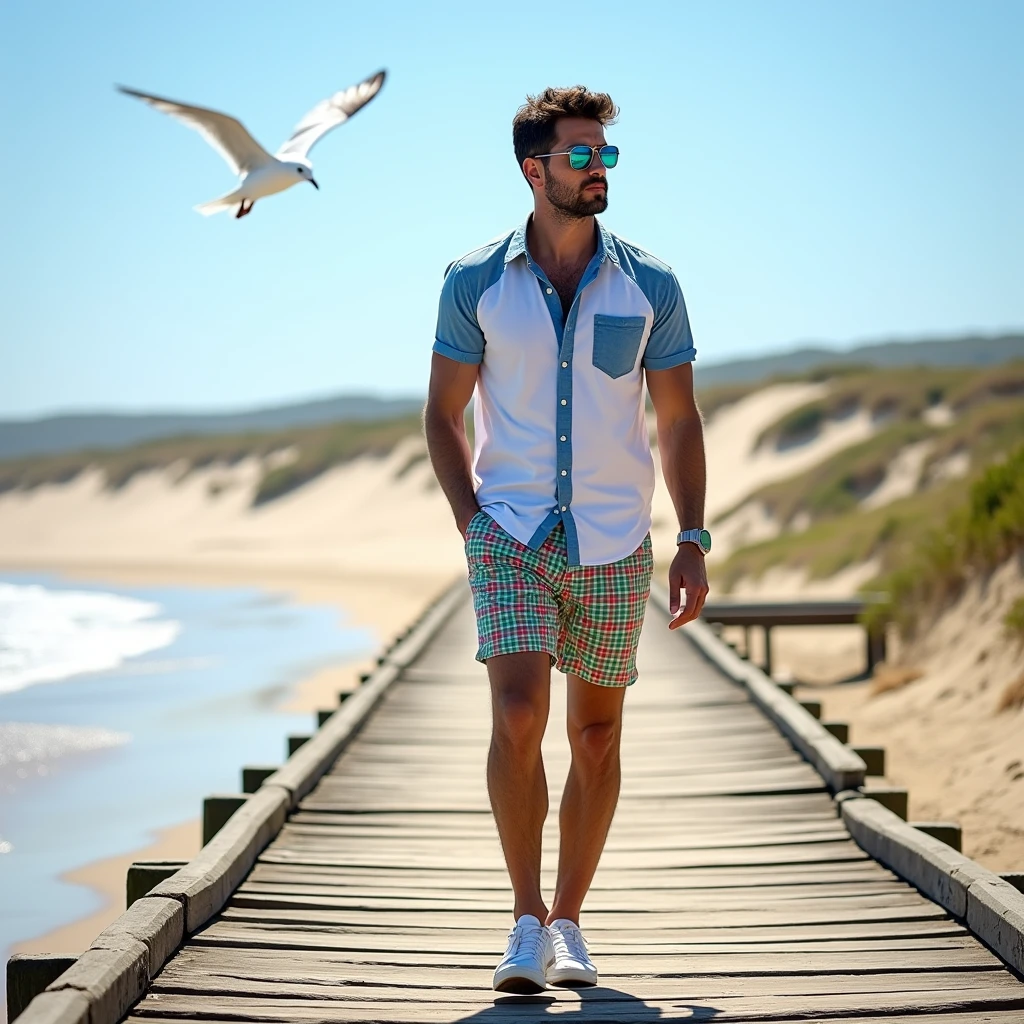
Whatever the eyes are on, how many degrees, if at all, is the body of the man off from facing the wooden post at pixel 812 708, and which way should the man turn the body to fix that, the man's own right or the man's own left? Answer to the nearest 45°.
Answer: approximately 180°

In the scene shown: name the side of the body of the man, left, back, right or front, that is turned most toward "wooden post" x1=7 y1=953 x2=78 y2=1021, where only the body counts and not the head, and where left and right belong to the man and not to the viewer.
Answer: right

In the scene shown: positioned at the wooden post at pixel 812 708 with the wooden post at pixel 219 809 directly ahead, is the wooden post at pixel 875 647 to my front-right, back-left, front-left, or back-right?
back-right

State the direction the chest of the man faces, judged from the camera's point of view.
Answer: toward the camera

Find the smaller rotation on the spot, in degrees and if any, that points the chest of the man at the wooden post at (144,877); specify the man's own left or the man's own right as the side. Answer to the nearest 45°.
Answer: approximately 135° to the man's own right

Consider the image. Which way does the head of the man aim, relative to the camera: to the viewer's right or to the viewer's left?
to the viewer's right

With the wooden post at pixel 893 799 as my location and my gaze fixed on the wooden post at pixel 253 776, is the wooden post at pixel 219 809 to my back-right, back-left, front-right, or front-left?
front-left

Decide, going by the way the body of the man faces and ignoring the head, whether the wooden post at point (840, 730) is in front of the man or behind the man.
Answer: behind

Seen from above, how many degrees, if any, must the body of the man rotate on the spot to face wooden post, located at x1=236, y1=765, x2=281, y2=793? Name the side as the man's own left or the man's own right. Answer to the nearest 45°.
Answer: approximately 135° to the man's own right

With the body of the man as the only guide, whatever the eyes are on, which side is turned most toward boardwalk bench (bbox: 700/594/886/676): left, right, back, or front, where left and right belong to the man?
back
